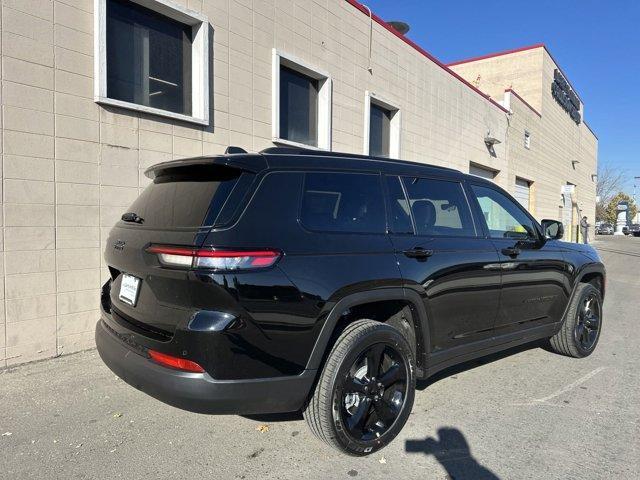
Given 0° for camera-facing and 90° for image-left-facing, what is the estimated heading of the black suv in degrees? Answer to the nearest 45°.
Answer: approximately 225°
